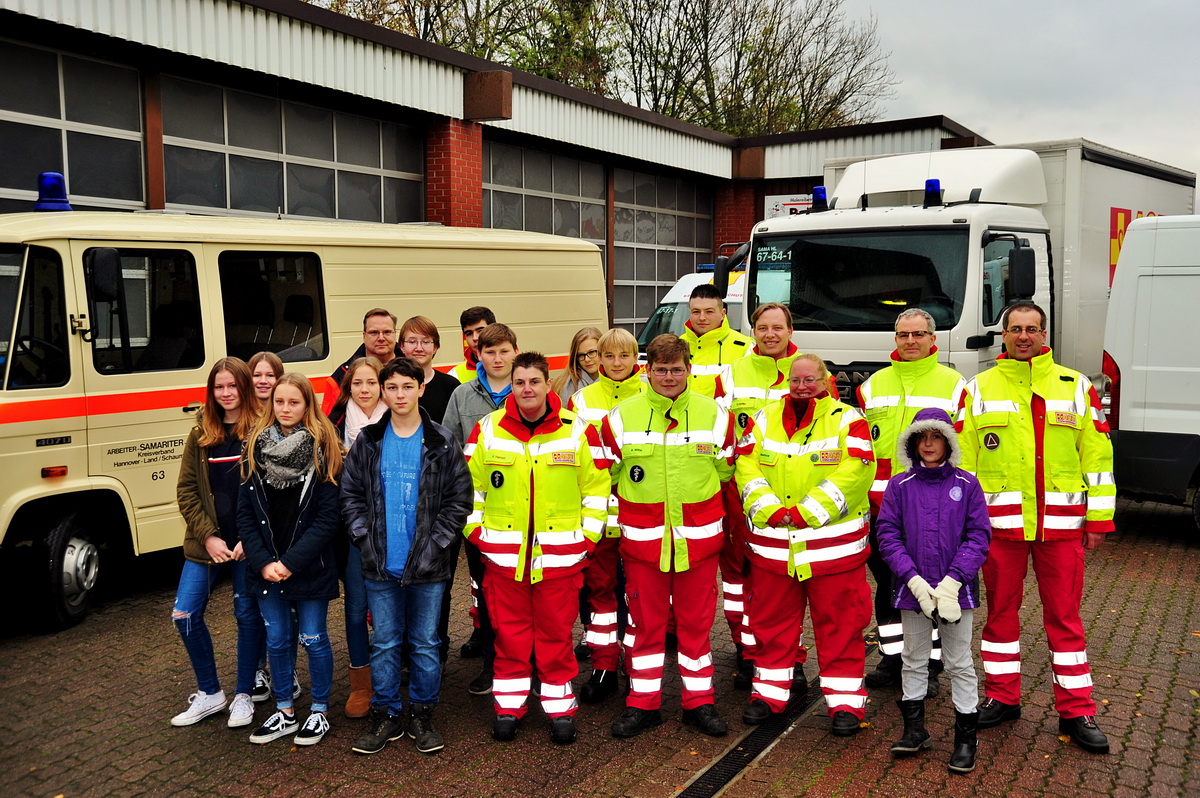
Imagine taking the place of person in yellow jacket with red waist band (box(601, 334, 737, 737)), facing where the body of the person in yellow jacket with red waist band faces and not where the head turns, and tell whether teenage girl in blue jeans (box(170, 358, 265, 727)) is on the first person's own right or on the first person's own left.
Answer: on the first person's own right

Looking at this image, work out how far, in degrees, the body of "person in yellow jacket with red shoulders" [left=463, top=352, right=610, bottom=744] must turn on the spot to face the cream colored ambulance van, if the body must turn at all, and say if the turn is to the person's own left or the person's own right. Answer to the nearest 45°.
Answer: approximately 135° to the person's own right

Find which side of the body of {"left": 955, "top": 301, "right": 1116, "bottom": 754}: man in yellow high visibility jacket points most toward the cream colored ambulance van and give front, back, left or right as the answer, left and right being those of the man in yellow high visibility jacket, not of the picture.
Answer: right

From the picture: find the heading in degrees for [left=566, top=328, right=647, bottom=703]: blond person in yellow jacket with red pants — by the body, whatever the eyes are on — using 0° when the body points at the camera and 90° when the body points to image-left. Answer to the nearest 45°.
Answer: approximately 0°

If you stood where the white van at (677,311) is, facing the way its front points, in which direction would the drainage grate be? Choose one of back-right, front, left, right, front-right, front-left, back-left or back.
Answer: front-left

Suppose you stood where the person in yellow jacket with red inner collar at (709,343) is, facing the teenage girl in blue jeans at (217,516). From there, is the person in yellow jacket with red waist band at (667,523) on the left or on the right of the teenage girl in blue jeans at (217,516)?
left
